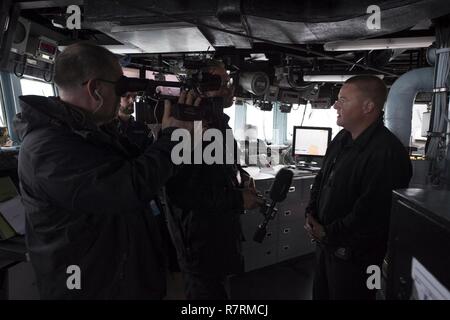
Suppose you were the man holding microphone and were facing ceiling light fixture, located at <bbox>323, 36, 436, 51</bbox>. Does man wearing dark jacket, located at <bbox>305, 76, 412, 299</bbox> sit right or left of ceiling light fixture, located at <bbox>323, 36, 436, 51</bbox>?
right

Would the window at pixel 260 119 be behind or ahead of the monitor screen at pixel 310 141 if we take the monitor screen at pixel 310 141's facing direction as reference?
behind

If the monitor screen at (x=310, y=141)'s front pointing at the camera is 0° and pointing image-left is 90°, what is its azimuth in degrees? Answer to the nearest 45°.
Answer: approximately 0°

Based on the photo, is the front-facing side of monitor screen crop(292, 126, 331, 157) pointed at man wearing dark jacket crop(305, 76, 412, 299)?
yes

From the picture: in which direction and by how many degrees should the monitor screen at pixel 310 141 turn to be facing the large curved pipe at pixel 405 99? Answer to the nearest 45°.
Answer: approximately 45° to its left

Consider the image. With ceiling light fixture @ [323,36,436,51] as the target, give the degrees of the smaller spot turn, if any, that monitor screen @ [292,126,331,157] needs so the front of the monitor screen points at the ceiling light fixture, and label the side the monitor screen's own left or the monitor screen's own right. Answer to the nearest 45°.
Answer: approximately 45° to the monitor screen's own left

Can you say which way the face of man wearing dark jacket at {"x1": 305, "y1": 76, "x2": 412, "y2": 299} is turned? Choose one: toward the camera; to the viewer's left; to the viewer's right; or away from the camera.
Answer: to the viewer's left
